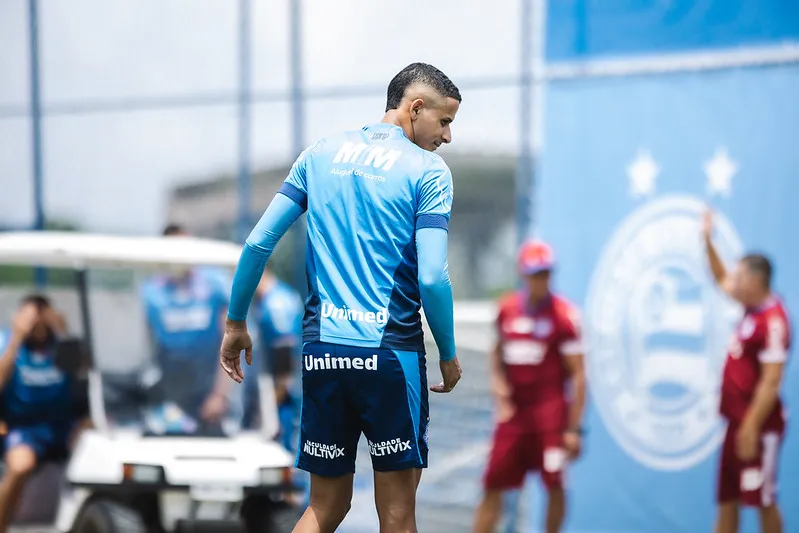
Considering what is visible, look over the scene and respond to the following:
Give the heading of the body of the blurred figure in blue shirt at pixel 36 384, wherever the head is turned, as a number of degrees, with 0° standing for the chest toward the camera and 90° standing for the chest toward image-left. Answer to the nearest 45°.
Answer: approximately 0°

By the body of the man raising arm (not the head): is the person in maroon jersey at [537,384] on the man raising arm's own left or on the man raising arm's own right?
on the man raising arm's own right

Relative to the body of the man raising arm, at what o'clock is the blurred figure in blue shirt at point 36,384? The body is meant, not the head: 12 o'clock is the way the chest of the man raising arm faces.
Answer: The blurred figure in blue shirt is roughly at 1 o'clock from the man raising arm.

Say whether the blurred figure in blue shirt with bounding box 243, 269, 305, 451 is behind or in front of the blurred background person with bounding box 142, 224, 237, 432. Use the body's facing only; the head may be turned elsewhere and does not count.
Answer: behind

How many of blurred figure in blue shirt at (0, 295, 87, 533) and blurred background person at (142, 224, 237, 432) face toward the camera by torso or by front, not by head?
2

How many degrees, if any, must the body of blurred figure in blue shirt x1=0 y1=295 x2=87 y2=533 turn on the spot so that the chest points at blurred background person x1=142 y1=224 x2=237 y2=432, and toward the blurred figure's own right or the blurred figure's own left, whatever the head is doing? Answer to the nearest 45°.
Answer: approximately 90° to the blurred figure's own left

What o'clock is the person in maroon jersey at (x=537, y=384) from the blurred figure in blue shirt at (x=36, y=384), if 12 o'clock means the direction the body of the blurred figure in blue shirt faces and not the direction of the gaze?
The person in maroon jersey is roughly at 9 o'clock from the blurred figure in blue shirt.

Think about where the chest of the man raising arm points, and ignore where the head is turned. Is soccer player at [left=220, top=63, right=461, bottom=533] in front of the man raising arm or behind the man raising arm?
in front

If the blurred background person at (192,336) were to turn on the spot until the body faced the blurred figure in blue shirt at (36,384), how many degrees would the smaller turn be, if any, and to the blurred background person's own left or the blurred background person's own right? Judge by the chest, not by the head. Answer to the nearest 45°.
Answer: approximately 90° to the blurred background person's own right

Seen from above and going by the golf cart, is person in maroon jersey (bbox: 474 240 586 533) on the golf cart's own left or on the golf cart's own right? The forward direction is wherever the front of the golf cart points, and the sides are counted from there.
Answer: on the golf cart's own left
